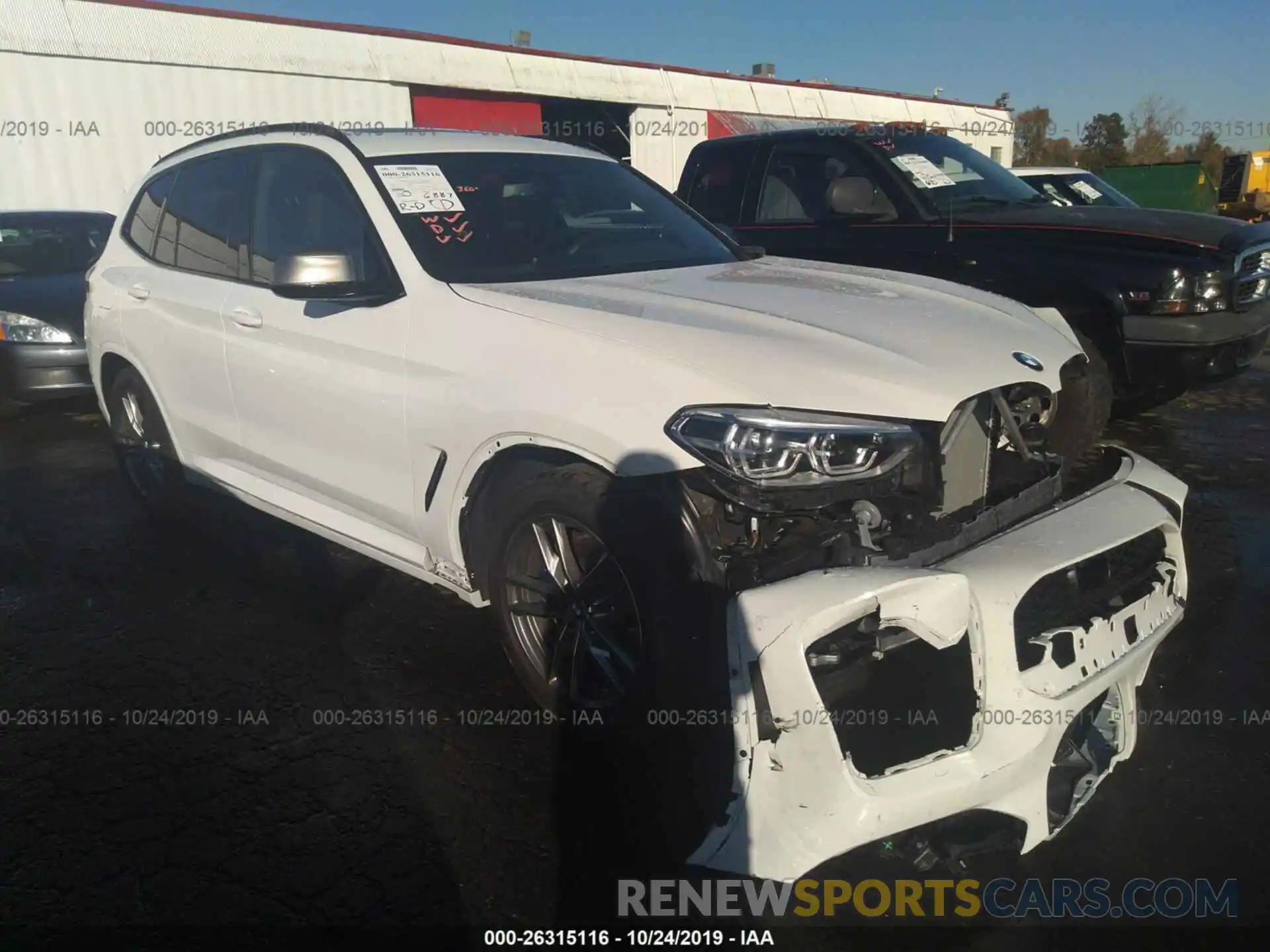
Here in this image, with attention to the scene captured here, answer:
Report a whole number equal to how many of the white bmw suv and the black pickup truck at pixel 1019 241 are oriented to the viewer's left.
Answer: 0

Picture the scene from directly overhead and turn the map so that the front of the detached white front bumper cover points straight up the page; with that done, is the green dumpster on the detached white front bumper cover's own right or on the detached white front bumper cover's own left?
on the detached white front bumper cover's own left

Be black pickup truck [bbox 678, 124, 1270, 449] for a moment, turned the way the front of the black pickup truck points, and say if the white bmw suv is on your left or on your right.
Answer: on your right

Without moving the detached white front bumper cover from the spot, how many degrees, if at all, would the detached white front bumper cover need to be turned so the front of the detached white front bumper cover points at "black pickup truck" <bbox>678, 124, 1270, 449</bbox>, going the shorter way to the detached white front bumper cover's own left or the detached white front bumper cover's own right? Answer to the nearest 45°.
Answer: approximately 135° to the detached white front bumper cover's own left

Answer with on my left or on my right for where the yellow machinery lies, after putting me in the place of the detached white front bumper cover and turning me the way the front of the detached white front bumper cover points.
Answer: on my left

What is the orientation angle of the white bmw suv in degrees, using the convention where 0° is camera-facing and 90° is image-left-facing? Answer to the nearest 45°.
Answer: approximately 315°

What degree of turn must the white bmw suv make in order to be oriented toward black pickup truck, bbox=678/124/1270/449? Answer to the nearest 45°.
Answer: approximately 90° to its left

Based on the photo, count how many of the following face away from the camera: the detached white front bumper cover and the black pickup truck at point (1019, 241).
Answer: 0

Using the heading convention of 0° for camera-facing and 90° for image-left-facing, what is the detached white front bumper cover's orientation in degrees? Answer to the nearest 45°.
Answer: approximately 315°
